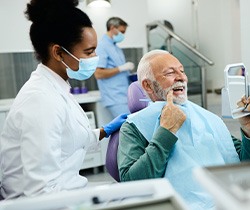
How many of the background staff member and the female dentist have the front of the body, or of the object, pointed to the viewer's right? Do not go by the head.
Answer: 2

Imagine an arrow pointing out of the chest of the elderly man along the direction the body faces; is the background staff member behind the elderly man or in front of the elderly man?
behind

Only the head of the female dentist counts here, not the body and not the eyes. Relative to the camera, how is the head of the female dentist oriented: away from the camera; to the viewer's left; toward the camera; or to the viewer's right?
to the viewer's right

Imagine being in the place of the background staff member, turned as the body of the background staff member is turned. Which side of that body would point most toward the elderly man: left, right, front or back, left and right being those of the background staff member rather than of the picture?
right

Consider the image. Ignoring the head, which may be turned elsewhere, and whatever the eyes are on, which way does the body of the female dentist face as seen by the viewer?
to the viewer's right

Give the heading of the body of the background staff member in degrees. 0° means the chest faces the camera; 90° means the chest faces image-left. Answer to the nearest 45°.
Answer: approximately 270°

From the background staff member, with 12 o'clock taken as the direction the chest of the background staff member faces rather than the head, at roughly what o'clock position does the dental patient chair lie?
The dental patient chair is roughly at 3 o'clock from the background staff member.
